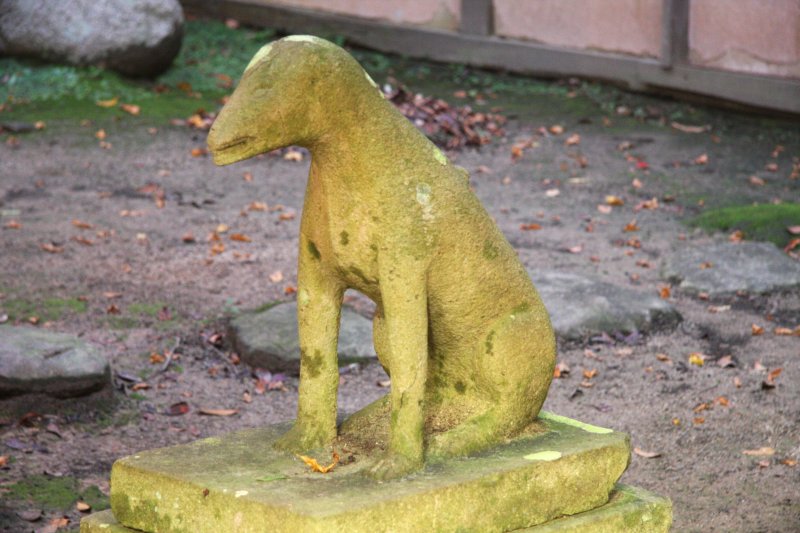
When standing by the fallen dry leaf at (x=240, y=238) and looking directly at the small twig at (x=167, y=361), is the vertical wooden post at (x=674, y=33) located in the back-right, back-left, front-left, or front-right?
back-left

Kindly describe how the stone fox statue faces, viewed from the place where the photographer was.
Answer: facing the viewer and to the left of the viewer

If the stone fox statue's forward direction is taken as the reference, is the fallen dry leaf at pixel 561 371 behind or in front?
behind

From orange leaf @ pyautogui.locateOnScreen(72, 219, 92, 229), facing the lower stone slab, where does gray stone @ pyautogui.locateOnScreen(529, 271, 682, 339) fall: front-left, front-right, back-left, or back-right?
front-left

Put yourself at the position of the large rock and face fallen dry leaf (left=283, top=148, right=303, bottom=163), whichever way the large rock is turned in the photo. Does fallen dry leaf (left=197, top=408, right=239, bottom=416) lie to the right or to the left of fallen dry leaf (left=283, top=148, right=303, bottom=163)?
right

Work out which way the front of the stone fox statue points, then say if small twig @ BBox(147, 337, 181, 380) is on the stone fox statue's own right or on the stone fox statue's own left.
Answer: on the stone fox statue's own right

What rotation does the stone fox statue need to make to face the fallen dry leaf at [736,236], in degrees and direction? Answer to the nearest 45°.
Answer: approximately 180°

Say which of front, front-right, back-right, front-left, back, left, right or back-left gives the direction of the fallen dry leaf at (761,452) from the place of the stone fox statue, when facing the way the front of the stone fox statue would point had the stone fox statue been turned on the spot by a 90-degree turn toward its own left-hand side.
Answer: left

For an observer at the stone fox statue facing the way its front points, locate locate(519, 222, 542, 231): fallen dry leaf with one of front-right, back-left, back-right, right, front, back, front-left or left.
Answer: back-right

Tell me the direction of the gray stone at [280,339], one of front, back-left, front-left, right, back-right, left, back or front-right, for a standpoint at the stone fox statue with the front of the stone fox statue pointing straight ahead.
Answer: back-right

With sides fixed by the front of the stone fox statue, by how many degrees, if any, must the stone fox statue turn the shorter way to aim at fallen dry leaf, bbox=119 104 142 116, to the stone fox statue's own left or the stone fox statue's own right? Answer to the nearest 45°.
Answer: approximately 135° to the stone fox statue's own right

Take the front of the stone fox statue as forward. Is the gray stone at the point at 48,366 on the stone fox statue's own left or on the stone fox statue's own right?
on the stone fox statue's own right
